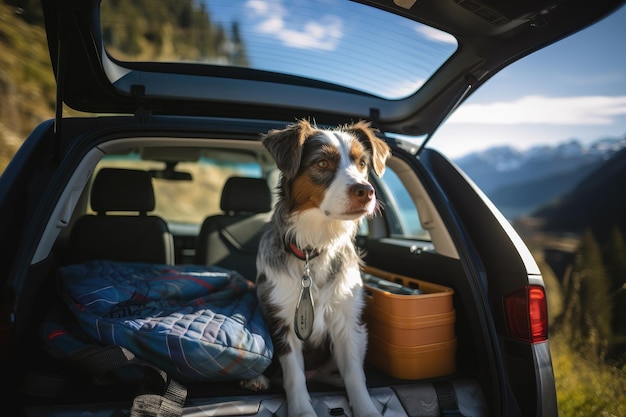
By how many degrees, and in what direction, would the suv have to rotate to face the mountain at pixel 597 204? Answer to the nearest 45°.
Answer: approximately 45° to its right

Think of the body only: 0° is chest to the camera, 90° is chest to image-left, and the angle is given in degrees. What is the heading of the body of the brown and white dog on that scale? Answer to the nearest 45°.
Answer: approximately 0°

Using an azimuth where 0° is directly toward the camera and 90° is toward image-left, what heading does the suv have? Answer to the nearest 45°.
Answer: approximately 180°

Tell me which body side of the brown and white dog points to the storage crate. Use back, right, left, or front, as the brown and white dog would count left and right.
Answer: left
